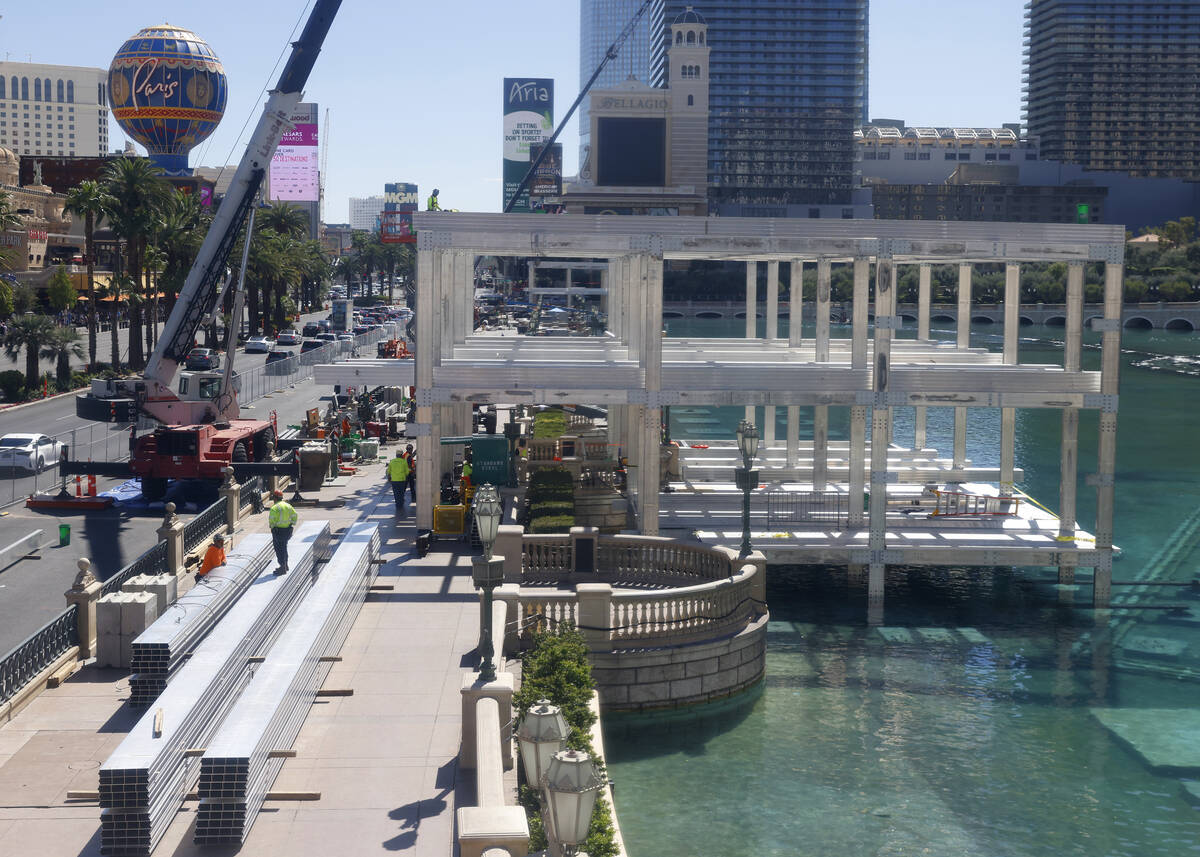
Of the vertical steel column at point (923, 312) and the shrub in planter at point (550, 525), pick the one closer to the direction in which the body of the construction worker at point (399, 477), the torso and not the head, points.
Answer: the vertical steel column

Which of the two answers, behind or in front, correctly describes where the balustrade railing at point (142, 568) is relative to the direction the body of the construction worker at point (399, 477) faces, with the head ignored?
behind

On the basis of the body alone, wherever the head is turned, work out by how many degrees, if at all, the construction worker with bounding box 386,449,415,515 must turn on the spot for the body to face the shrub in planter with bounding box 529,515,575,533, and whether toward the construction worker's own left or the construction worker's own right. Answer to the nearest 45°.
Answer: approximately 135° to the construction worker's own right

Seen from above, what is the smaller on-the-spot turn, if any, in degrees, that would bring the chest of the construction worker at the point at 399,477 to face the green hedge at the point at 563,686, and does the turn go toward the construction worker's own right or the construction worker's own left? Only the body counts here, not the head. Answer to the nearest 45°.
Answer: approximately 180°

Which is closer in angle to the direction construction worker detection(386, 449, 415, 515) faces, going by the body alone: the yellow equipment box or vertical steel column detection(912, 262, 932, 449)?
the vertical steel column

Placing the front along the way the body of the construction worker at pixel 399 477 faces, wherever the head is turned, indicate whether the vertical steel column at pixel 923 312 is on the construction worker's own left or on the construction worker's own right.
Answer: on the construction worker's own right

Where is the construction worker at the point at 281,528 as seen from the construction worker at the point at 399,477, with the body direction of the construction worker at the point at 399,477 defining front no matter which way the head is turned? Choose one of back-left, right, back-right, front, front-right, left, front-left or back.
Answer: back

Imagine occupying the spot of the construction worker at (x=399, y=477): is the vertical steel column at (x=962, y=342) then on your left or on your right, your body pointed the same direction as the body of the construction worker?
on your right

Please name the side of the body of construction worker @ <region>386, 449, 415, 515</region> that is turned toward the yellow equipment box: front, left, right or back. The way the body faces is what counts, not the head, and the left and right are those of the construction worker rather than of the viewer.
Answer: back

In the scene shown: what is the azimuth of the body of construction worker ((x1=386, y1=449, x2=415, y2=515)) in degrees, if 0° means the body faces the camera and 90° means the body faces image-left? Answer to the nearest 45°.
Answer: approximately 180°

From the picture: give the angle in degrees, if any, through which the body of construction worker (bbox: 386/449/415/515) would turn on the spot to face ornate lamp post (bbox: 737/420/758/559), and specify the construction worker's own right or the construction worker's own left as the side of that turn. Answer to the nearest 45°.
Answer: approximately 135° to the construction worker's own right

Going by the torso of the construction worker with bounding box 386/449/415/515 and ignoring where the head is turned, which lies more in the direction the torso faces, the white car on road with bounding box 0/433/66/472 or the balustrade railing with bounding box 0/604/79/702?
the white car on road
